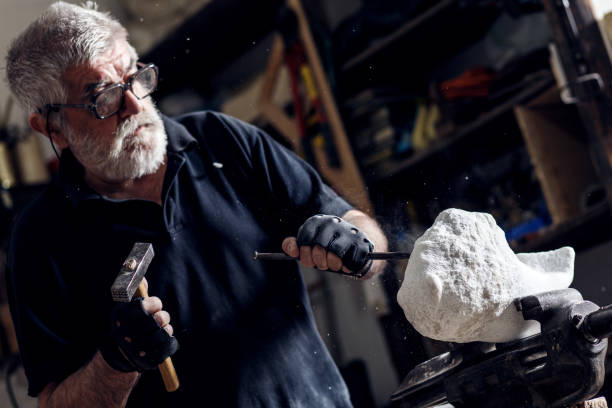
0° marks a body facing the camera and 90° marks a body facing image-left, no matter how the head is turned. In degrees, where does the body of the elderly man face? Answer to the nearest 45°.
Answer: approximately 315°

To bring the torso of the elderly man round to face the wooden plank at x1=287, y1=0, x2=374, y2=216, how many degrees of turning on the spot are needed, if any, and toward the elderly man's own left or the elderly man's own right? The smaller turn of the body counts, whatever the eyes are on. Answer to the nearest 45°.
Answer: approximately 90° to the elderly man's own left

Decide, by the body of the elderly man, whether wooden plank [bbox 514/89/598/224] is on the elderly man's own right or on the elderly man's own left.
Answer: on the elderly man's own left

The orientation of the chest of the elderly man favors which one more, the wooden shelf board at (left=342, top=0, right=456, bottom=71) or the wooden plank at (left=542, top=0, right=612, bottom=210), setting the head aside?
the wooden plank

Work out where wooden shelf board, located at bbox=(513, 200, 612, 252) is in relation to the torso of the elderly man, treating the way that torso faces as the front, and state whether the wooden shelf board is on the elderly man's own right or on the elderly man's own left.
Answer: on the elderly man's own left
